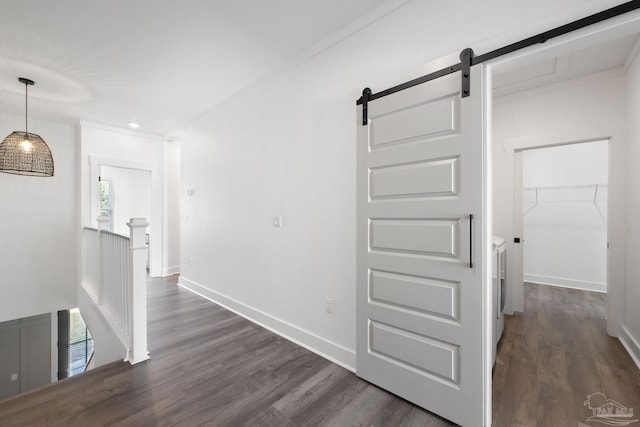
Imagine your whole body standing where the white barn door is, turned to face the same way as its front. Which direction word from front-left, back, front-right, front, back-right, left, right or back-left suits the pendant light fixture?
front-right

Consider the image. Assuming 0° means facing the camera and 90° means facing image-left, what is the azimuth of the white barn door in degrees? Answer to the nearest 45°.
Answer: approximately 45°
